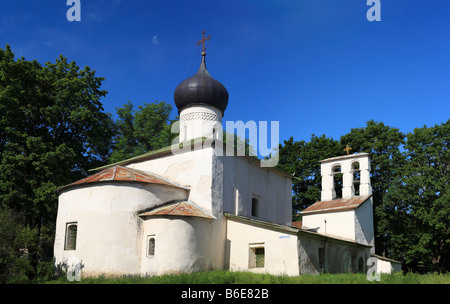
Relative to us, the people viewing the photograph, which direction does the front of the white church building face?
facing away from the viewer and to the right of the viewer

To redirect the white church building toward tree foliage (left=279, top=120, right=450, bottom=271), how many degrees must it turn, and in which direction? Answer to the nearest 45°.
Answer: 0° — it already faces it
